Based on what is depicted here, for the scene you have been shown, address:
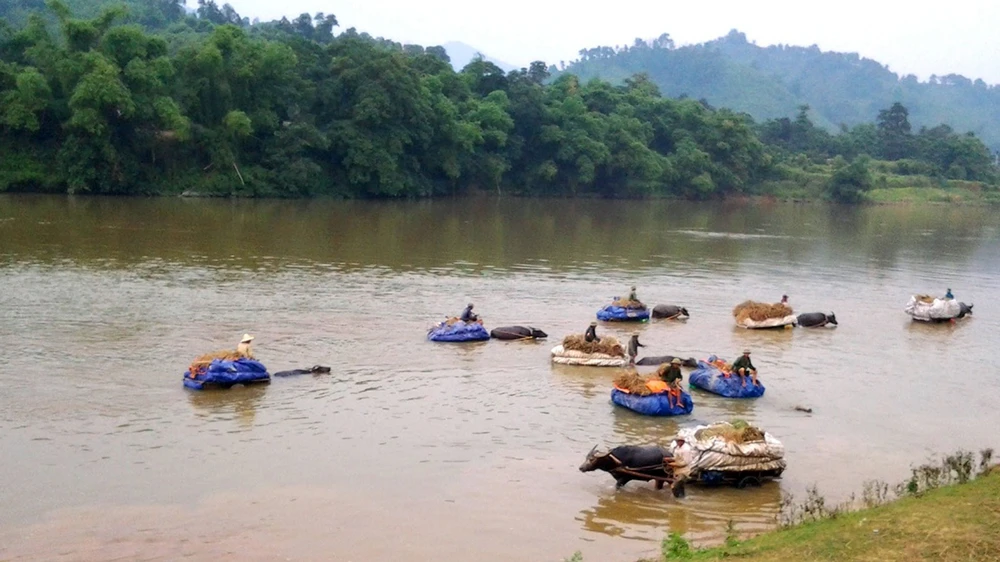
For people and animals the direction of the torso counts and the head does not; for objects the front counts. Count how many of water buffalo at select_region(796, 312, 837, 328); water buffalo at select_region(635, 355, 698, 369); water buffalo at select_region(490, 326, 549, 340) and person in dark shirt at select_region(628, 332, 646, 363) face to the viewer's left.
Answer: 0

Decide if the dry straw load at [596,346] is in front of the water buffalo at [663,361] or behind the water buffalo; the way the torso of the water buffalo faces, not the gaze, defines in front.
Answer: behind

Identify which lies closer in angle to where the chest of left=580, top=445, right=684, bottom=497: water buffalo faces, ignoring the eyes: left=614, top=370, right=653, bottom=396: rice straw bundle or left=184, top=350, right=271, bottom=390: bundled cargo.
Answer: the bundled cargo

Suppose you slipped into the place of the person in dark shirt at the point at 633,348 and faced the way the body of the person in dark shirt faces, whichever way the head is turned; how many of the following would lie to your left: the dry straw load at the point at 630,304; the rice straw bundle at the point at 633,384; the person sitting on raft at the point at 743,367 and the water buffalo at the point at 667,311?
2

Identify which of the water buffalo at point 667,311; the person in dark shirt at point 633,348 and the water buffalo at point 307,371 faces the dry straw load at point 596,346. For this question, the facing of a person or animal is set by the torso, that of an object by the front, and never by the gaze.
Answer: the water buffalo at point 307,371

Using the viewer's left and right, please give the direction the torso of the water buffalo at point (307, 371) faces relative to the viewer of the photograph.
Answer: facing to the right of the viewer

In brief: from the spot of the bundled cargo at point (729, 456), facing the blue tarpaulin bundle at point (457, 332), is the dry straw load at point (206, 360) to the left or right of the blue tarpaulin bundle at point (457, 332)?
left

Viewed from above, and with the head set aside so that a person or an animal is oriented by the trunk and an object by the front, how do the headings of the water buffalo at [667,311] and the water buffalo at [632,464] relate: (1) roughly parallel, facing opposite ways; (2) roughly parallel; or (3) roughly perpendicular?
roughly parallel, facing opposite ways

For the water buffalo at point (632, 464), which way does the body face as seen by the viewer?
to the viewer's left

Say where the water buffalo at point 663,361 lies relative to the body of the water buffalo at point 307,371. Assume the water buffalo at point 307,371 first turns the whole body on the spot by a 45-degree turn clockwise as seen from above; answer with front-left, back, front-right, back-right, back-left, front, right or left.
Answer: front-left

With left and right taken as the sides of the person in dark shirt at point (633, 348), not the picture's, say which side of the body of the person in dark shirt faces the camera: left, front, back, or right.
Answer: right

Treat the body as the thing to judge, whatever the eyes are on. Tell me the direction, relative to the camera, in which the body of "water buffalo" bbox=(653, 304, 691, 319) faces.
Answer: to the viewer's right

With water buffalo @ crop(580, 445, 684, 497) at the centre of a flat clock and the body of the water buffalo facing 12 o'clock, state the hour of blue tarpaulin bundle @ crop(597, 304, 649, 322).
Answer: The blue tarpaulin bundle is roughly at 3 o'clock from the water buffalo.

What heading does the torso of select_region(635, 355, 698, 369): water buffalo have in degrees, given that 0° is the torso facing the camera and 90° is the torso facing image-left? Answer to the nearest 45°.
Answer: approximately 270°

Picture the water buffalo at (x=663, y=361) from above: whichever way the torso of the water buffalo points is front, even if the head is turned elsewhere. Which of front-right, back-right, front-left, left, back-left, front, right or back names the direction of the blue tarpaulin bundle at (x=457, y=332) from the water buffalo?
back

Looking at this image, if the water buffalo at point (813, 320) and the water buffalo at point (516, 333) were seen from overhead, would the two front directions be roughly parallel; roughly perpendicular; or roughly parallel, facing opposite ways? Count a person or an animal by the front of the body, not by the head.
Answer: roughly parallel

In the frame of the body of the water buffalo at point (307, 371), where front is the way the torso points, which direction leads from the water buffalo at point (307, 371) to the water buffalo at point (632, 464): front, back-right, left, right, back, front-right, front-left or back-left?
front-right

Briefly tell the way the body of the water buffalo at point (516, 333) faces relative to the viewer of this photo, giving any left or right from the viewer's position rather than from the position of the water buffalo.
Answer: facing to the right of the viewer

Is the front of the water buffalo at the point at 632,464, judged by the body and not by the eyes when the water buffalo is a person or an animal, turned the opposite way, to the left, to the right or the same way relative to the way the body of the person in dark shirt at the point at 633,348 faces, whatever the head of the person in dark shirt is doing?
the opposite way
